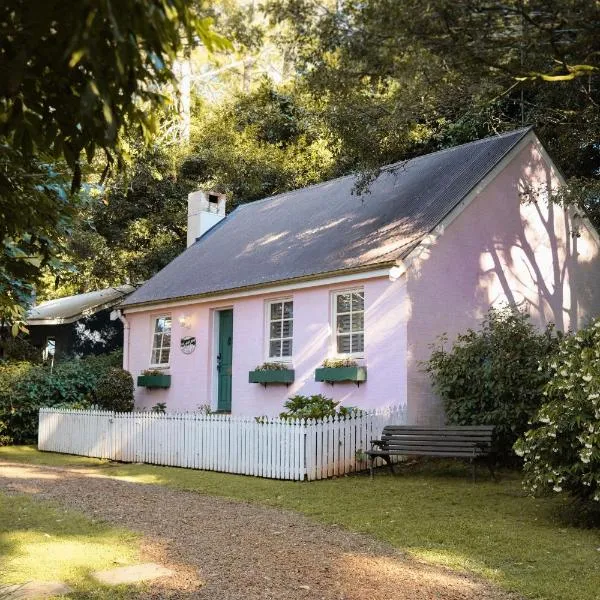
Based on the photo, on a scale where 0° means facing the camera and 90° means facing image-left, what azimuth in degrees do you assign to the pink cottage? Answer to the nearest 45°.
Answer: approximately 45°

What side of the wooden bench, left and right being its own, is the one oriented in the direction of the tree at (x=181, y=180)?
right

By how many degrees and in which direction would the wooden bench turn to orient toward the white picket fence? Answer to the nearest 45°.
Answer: approximately 45° to its right

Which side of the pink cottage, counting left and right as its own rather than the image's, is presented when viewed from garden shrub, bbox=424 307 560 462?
left

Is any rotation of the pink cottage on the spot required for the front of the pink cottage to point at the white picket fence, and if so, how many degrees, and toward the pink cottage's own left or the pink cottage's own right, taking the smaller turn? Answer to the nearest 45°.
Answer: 0° — it already faces it

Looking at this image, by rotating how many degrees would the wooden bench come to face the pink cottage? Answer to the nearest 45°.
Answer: approximately 135° to its right

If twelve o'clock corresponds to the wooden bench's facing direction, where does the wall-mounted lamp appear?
The wall-mounted lamp is roughly at 3 o'clock from the wooden bench.

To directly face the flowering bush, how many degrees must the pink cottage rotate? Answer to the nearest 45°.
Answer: approximately 45° to its left

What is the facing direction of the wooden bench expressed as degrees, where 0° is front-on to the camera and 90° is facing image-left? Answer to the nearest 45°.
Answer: approximately 45°

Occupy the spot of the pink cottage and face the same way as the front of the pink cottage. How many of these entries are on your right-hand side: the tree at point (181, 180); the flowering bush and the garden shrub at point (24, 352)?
2
